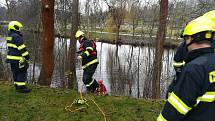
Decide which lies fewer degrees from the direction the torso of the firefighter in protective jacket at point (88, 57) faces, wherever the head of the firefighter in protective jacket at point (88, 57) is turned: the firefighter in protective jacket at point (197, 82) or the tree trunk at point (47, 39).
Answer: the tree trunk

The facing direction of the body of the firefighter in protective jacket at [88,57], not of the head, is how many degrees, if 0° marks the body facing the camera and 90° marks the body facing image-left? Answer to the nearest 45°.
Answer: approximately 90°

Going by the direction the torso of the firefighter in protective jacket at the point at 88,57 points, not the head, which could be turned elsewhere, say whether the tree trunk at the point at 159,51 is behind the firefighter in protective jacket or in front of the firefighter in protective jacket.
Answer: behind

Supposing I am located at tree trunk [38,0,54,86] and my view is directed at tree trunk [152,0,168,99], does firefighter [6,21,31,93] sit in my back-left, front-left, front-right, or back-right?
back-right

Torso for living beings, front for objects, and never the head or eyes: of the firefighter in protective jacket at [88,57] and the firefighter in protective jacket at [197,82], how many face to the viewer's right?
0

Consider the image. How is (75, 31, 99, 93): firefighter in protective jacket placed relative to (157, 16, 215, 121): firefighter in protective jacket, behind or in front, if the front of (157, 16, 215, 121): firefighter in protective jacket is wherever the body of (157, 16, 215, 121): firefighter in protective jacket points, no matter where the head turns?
in front

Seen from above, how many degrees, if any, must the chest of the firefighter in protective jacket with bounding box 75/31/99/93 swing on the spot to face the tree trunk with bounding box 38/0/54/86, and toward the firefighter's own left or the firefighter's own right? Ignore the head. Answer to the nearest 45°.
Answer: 0° — they already face it

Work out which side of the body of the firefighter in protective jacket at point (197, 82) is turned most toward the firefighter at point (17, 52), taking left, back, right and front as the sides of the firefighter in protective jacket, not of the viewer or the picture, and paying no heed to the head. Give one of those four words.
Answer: front

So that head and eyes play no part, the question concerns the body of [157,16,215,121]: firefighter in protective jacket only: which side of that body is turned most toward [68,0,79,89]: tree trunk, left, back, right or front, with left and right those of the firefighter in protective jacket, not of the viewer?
front

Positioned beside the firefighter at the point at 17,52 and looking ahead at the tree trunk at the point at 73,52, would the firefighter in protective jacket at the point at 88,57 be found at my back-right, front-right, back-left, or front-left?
front-right

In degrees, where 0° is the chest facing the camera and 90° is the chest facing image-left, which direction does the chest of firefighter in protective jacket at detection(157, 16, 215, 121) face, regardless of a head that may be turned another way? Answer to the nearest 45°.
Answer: approximately 135°

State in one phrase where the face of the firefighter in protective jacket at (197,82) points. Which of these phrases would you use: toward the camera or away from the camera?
away from the camera

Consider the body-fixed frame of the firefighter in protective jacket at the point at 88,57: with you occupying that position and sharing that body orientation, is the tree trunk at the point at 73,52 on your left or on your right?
on your right
